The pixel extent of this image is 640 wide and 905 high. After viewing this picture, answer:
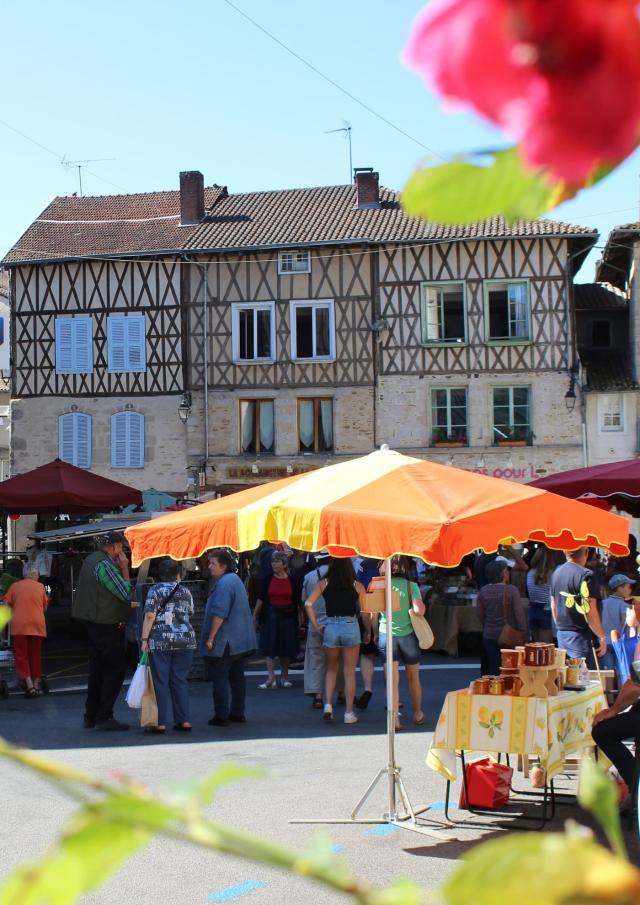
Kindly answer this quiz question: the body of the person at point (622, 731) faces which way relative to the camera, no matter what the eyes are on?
to the viewer's left

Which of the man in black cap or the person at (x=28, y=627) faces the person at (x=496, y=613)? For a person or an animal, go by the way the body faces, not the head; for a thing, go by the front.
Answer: the man in black cap

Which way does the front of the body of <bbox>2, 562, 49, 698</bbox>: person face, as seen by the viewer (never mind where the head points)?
away from the camera

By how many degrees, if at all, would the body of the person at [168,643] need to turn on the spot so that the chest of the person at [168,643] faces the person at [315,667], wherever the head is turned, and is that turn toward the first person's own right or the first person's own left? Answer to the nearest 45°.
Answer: approximately 45° to the first person's own right

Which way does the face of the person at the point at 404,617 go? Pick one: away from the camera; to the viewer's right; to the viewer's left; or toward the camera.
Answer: away from the camera

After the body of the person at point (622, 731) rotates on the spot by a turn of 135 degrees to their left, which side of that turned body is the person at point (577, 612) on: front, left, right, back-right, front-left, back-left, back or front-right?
back-left

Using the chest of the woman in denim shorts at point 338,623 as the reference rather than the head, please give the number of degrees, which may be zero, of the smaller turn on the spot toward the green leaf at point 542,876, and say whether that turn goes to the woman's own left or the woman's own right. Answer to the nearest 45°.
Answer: approximately 180°

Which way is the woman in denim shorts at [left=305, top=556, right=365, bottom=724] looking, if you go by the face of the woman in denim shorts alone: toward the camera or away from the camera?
away from the camera

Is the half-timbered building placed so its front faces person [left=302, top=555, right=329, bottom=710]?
yes

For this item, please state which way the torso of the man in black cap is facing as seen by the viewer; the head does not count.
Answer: to the viewer's right

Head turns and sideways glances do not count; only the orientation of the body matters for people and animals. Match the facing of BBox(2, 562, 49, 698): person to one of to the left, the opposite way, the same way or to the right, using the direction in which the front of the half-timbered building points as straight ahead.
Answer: the opposite way

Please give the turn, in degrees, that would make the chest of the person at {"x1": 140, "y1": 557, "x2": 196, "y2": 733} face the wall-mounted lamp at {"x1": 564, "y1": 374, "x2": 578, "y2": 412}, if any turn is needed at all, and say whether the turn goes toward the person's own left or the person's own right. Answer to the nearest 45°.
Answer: approximately 45° to the person's own right

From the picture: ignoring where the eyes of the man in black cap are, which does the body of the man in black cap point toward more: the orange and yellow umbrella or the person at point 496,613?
the person
